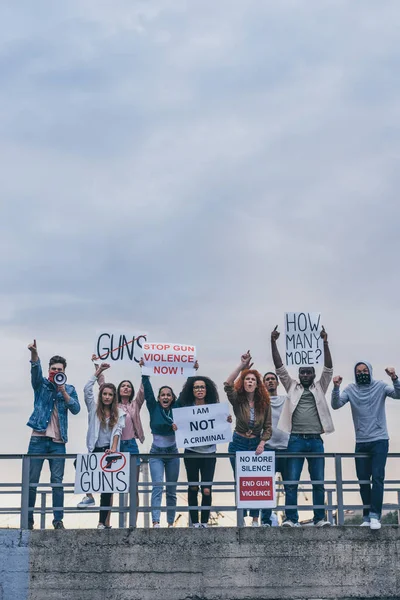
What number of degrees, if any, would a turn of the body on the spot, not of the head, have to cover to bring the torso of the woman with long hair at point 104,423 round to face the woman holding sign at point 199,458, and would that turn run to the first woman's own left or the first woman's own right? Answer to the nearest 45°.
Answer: approximately 90° to the first woman's own left

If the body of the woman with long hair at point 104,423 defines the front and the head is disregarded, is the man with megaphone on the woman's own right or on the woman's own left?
on the woman's own right

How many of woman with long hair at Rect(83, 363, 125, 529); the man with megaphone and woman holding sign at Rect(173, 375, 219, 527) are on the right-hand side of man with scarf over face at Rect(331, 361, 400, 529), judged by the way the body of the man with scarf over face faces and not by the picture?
3

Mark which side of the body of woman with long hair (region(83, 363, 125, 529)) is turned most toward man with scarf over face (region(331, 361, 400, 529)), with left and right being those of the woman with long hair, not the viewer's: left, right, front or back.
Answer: left

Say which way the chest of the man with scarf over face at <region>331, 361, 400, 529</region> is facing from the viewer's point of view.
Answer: toward the camera

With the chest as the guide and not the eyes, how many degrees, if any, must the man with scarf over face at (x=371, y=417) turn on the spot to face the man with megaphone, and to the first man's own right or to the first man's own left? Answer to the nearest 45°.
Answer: approximately 90° to the first man's own right

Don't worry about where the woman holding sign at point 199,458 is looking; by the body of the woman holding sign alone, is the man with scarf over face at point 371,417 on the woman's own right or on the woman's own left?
on the woman's own left

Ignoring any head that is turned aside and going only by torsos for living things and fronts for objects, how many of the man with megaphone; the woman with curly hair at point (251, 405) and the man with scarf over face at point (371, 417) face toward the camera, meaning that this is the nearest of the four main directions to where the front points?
3

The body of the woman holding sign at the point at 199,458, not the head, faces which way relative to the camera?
toward the camera
